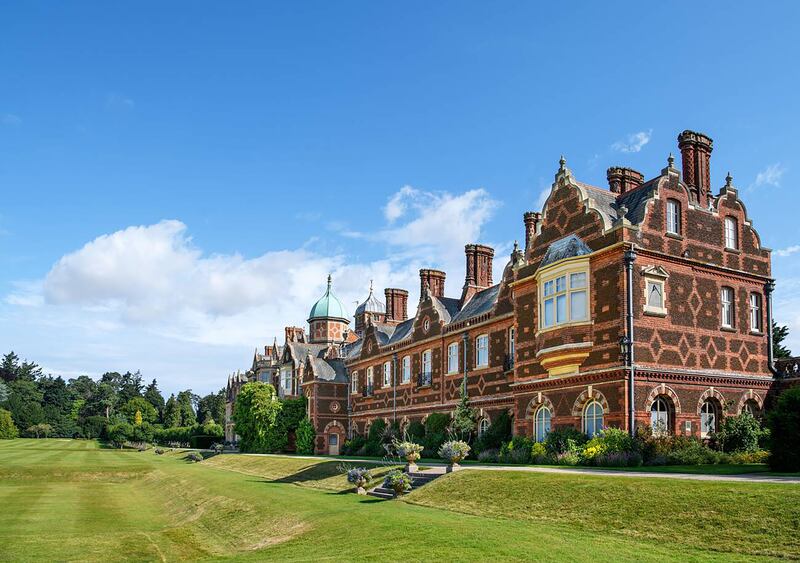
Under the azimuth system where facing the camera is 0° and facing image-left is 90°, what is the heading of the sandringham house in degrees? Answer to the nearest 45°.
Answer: approximately 45°

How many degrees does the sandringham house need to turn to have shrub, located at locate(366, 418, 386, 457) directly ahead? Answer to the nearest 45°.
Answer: approximately 90° to its right

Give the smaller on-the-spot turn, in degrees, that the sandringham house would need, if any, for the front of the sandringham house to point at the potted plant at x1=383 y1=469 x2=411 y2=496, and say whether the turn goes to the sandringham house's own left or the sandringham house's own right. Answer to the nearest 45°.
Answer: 0° — it already faces it

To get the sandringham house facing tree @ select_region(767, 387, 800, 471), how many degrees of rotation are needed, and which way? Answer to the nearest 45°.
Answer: approximately 45° to its left

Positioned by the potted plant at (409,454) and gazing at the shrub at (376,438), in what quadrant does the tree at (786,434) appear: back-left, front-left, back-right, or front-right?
back-right

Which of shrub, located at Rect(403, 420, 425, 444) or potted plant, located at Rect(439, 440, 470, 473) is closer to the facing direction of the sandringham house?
the potted plant

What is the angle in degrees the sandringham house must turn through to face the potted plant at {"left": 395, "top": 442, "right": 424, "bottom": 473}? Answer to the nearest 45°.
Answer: approximately 45° to its right

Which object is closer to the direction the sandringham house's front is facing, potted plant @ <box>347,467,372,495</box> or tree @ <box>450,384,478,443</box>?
the potted plant
